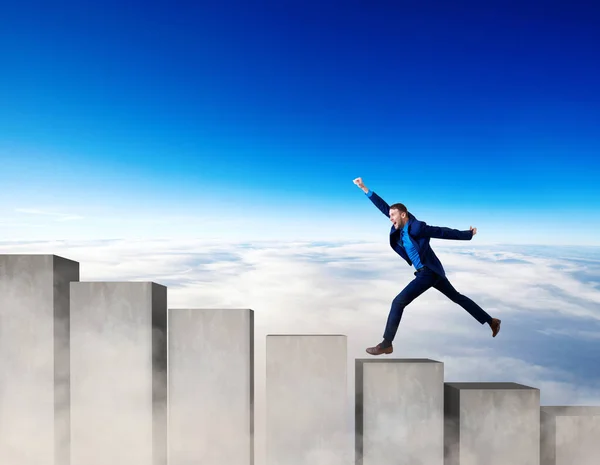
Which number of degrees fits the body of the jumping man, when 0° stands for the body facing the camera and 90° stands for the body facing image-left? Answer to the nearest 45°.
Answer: approximately 45°

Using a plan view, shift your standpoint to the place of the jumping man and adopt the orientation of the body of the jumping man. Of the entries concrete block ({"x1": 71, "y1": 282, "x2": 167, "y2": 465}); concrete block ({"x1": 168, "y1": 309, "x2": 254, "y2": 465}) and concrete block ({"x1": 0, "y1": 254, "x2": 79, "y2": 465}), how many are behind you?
0

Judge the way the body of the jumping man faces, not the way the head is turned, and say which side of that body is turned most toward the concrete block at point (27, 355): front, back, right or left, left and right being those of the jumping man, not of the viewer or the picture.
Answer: front

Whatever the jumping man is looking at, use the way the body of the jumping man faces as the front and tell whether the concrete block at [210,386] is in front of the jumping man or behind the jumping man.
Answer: in front

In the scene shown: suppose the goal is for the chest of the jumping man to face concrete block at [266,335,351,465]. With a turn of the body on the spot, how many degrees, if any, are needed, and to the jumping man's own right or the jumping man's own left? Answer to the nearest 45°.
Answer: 0° — they already face it
